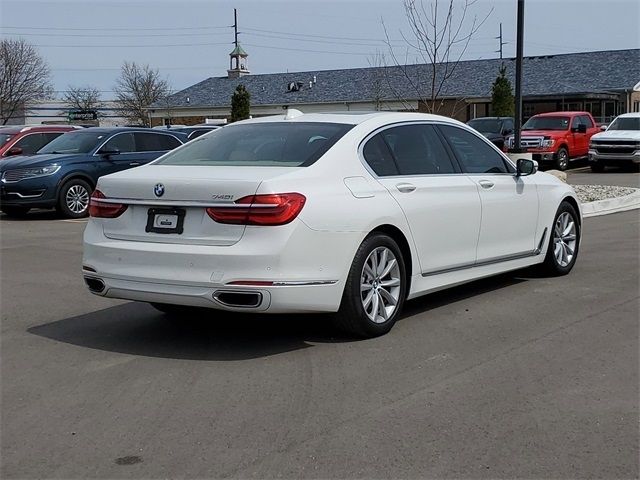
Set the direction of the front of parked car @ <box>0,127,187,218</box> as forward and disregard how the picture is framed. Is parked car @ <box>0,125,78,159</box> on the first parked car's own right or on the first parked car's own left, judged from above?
on the first parked car's own right

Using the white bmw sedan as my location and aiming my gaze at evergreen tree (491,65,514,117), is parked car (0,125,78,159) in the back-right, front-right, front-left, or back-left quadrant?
front-left

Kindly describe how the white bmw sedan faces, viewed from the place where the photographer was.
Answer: facing away from the viewer and to the right of the viewer

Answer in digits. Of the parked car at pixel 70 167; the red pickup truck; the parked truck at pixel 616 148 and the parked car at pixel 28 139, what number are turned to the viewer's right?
0

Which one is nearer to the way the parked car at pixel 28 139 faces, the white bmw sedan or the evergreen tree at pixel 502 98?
the white bmw sedan

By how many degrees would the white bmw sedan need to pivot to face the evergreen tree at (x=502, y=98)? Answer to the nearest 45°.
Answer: approximately 45° to its left

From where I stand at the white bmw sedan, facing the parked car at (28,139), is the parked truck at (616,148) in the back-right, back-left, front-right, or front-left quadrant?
front-right

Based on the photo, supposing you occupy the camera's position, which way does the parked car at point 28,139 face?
facing the viewer and to the left of the viewer

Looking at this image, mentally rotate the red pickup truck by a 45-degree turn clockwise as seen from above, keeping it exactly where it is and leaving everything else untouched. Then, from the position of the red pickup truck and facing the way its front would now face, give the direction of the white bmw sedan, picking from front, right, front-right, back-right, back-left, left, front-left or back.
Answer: left

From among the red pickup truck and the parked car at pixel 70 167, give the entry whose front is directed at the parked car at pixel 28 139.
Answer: the red pickup truck

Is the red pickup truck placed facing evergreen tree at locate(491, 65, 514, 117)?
no

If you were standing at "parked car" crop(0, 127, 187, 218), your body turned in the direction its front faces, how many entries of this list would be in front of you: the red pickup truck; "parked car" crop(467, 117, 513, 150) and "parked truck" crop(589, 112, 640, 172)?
0

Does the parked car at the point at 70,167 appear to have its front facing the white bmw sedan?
no

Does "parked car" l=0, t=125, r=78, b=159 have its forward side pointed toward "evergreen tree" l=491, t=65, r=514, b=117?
no
